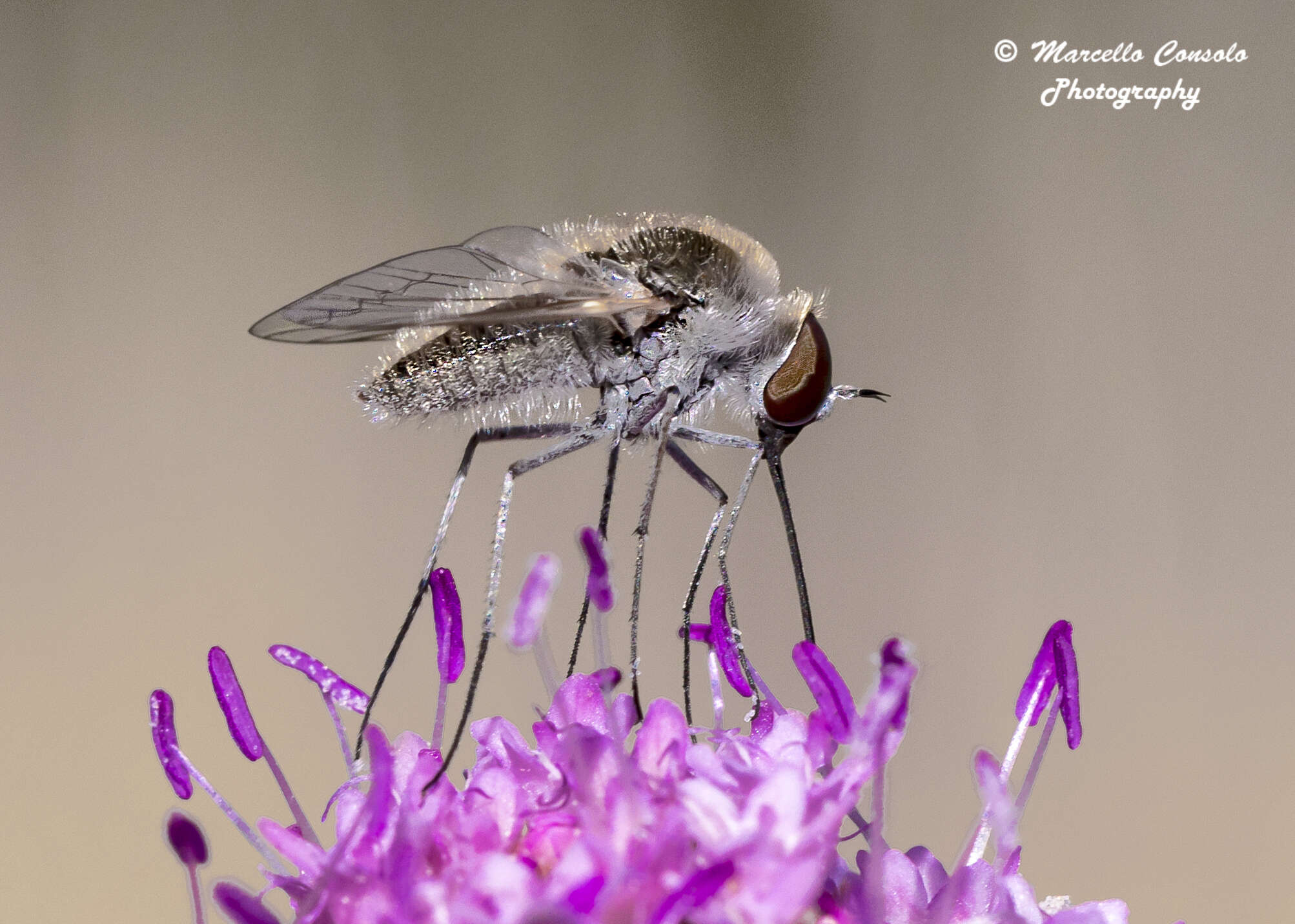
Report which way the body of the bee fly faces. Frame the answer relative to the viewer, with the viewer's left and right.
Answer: facing to the right of the viewer
